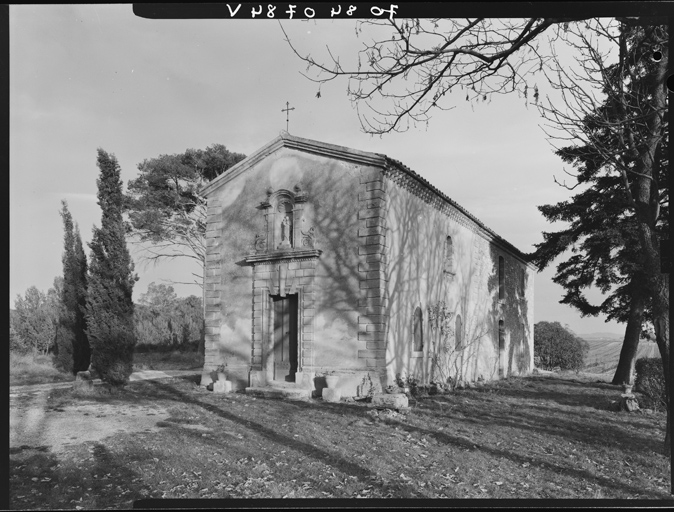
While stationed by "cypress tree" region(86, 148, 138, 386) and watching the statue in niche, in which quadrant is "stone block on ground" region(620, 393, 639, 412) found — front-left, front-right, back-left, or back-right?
front-right

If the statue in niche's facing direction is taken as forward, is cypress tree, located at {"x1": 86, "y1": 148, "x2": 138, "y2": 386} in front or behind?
in front

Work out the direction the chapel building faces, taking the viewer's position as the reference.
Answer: facing the viewer and to the left of the viewer

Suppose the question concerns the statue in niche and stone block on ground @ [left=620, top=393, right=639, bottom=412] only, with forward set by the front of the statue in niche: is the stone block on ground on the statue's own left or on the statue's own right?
on the statue's own left

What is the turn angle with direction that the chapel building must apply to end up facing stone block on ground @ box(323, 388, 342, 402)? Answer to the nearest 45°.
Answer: approximately 45° to its left
